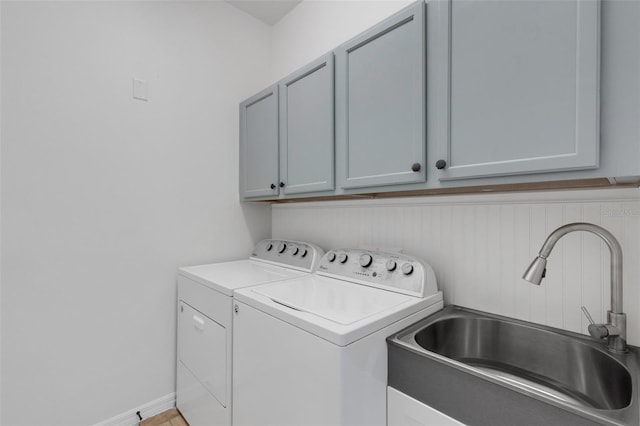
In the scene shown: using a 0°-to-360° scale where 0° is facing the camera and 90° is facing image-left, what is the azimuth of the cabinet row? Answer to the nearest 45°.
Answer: approximately 45°

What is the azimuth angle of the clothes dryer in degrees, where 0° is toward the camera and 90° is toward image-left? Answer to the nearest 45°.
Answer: approximately 45°

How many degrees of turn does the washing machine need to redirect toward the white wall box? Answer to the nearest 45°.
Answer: approximately 90° to its right

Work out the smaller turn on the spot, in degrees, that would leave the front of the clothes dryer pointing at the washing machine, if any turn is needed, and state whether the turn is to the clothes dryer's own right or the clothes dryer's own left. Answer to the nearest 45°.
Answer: approximately 90° to the clothes dryer's own left

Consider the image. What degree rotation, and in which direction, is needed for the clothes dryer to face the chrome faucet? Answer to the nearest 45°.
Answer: approximately 90° to its left

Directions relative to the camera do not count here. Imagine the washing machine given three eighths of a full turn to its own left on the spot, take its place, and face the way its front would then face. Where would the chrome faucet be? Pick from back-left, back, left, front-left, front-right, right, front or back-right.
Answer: front
